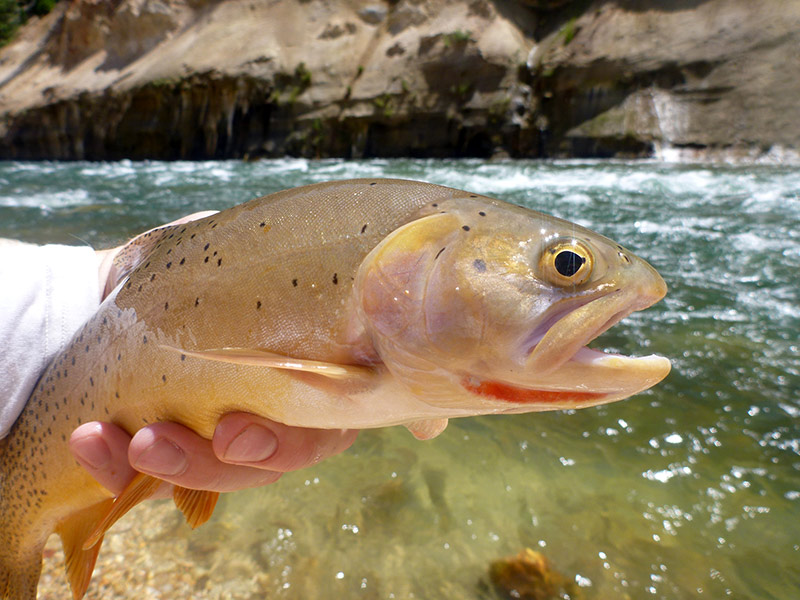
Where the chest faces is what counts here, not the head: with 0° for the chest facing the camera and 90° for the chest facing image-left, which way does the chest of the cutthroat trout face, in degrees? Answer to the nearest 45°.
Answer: approximately 270°
